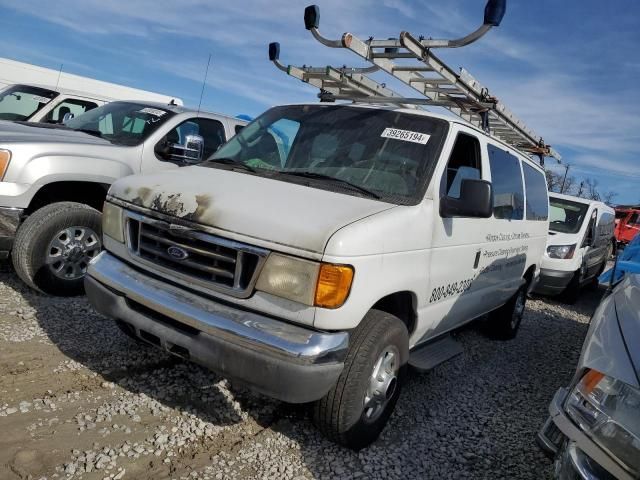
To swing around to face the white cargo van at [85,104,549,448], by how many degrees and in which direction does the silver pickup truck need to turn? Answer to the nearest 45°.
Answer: approximately 90° to its left

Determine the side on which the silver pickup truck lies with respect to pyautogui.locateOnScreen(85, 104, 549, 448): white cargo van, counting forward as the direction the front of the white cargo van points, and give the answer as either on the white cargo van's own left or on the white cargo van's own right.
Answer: on the white cargo van's own right

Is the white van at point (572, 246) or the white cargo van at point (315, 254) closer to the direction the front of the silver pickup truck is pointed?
the white cargo van

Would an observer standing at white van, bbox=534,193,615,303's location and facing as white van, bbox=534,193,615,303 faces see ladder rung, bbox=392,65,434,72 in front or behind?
in front

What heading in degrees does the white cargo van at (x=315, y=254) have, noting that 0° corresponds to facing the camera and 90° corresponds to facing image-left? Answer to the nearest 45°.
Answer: approximately 45°

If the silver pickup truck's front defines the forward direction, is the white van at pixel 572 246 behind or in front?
behind

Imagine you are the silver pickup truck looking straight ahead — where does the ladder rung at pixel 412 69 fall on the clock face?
The ladder rung is roughly at 8 o'clock from the silver pickup truck.

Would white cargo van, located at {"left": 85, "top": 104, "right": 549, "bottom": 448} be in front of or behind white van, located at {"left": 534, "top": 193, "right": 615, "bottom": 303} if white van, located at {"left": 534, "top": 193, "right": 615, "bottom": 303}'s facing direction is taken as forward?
in front

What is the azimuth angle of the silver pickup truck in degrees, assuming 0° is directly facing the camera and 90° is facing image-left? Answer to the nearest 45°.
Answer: approximately 45°
